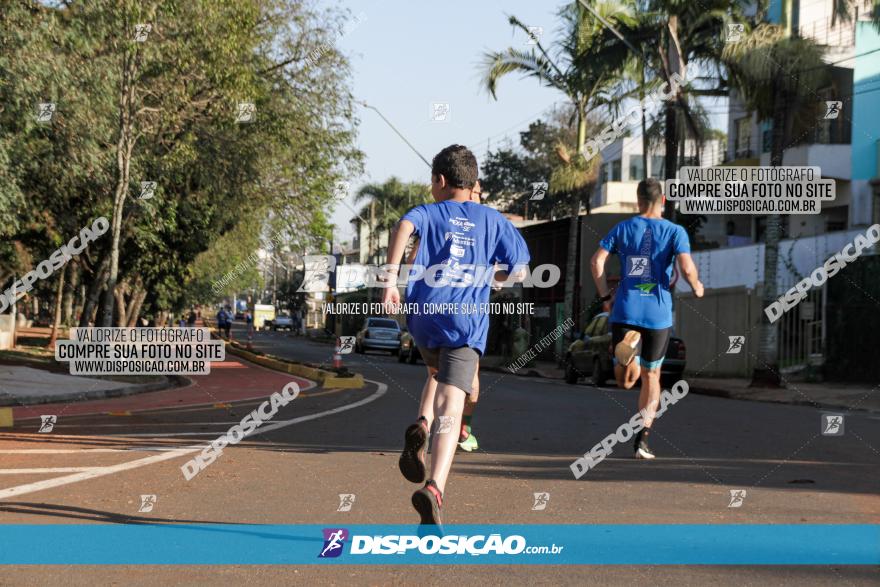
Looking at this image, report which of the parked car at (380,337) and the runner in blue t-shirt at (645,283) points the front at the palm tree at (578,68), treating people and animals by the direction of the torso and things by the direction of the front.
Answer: the runner in blue t-shirt

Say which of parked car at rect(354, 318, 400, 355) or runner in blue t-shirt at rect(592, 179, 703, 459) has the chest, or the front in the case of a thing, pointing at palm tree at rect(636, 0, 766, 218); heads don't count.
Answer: the runner in blue t-shirt

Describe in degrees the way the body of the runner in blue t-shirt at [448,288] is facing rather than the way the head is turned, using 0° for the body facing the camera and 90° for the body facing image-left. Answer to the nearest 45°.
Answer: approximately 180°

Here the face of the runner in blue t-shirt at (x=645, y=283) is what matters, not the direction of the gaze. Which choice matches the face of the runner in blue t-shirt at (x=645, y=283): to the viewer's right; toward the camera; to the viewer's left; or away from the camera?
away from the camera

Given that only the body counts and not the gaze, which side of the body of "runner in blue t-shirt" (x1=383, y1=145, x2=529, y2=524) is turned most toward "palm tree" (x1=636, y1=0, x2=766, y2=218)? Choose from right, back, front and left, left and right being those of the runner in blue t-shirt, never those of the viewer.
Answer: front

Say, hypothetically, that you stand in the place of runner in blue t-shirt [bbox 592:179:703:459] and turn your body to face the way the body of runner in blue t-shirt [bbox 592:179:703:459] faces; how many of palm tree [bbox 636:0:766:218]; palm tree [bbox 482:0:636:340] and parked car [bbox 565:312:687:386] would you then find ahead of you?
3

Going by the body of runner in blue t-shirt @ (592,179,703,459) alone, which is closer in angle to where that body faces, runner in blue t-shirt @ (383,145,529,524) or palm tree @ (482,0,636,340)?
the palm tree

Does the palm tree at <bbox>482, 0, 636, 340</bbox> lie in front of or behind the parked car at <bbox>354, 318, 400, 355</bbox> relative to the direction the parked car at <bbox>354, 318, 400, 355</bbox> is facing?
behind

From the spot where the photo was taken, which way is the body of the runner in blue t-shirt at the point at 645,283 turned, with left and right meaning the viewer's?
facing away from the viewer

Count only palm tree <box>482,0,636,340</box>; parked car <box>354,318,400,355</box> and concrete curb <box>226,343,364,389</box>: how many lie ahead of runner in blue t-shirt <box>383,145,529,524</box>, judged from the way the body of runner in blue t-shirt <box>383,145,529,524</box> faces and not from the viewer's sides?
3

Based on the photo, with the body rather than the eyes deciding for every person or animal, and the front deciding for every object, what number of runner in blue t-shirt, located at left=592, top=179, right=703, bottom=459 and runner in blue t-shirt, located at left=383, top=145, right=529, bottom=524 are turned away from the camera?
2

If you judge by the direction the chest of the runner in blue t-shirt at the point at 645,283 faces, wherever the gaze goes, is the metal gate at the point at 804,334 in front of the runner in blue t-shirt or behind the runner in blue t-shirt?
in front
